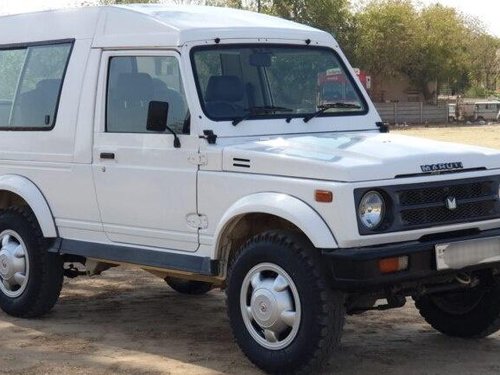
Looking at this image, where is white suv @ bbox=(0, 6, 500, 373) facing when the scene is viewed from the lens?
facing the viewer and to the right of the viewer
